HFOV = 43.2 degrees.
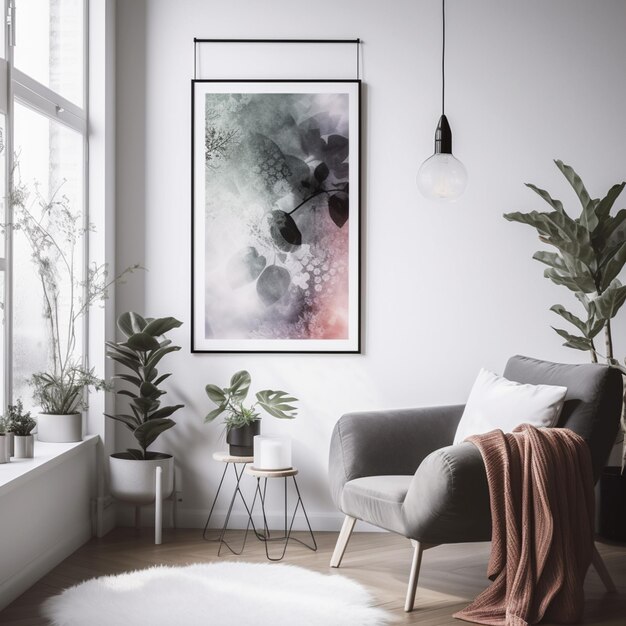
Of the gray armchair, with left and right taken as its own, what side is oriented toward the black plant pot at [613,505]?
back

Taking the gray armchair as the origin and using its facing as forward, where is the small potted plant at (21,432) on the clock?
The small potted plant is roughly at 1 o'clock from the gray armchair.

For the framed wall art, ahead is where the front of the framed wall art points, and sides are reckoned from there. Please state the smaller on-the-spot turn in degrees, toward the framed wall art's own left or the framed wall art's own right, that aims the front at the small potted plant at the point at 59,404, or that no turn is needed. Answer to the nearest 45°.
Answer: approximately 45° to the framed wall art's own right

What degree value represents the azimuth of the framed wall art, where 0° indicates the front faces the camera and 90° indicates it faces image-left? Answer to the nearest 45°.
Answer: approximately 0°

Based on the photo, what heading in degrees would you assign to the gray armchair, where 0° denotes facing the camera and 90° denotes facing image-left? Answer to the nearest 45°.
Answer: approximately 45°

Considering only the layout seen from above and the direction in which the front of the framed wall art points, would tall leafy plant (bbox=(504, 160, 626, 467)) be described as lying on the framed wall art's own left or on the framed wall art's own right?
on the framed wall art's own left

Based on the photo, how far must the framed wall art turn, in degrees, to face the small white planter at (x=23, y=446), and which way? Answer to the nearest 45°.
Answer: approximately 45° to its right

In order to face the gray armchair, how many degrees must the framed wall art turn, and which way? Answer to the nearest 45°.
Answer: approximately 45° to its left
